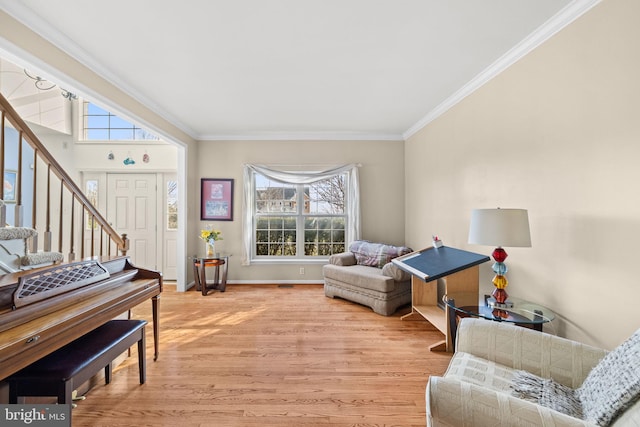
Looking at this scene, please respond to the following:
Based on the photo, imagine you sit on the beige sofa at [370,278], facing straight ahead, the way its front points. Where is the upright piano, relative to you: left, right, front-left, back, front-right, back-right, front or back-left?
front

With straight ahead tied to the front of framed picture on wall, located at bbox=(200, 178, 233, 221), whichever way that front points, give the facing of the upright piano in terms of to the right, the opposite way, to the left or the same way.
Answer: to the left

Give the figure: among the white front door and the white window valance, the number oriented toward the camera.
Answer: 2

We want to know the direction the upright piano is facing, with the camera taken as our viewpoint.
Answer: facing the viewer and to the right of the viewer

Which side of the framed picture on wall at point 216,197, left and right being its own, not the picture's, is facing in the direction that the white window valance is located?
left

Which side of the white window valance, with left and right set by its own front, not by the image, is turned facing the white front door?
right

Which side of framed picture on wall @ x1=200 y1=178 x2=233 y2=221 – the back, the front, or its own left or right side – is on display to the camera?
front

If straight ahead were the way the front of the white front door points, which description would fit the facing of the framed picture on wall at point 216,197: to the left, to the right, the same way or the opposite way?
the same way

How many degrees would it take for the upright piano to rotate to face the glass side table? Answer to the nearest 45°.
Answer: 0° — it already faces it

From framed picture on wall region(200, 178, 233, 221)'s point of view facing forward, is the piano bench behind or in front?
in front

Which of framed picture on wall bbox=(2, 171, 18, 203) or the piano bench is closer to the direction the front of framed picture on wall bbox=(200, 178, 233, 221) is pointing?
the piano bench

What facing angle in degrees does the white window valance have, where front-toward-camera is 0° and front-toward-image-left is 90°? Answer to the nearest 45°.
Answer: approximately 0°

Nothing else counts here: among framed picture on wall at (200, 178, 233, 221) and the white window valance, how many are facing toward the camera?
2

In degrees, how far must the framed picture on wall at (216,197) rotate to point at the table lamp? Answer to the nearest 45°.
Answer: approximately 45° to its left

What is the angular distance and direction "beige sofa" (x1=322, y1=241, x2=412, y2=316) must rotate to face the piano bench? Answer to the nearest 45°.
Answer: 0° — it already faces it

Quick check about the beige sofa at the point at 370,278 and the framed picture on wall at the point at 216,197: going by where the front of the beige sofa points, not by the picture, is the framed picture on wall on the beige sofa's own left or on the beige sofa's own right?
on the beige sofa's own right

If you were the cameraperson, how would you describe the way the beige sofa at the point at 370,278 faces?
facing the viewer and to the left of the viewer
